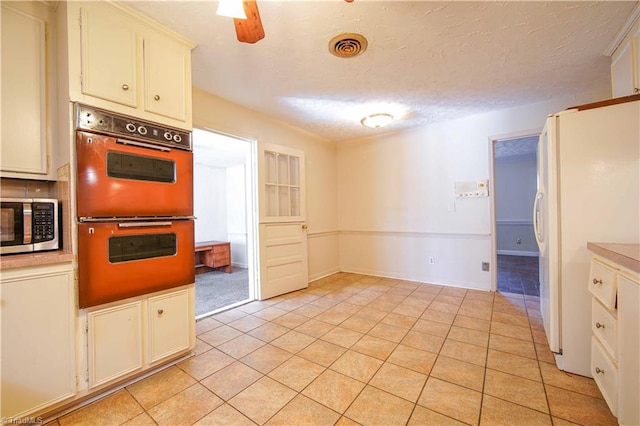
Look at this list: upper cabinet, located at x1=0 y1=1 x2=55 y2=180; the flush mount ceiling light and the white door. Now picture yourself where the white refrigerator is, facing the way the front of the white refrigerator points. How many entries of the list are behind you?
0

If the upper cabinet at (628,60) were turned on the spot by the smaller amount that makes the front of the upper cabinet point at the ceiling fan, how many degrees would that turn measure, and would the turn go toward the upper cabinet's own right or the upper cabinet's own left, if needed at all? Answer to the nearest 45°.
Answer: approximately 45° to the upper cabinet's own left

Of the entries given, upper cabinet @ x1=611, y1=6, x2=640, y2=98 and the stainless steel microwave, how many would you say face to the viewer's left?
1

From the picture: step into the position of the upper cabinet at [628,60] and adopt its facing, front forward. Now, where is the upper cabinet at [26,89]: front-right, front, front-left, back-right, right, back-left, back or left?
front-left

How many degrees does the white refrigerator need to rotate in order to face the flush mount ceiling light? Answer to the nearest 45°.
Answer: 0° — it already faces it

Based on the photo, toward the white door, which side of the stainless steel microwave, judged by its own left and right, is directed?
left

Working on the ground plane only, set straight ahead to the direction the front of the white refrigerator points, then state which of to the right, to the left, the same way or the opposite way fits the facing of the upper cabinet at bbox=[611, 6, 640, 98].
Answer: the same way

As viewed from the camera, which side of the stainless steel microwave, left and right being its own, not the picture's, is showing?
front

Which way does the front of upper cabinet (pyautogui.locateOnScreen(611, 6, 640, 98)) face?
to the viewer's left

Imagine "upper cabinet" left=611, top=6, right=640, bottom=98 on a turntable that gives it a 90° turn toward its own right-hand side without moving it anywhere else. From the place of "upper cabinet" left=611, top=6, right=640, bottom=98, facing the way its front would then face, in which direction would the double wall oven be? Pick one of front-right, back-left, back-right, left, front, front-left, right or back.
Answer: back-left

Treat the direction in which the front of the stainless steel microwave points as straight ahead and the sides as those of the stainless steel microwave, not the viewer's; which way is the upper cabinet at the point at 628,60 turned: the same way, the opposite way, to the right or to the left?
the opposite way

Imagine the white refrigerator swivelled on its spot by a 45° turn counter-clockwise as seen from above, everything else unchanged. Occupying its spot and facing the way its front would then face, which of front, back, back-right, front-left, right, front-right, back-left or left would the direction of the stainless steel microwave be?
front

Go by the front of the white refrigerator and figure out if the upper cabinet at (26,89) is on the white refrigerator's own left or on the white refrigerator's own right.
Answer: on the white refrigerator's own left

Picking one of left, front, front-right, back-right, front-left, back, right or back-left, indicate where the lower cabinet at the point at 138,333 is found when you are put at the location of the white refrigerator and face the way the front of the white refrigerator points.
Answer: front-left

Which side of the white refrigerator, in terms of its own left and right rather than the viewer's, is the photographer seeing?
left

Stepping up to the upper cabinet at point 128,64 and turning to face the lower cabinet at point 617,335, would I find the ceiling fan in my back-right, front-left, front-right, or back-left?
front-right
